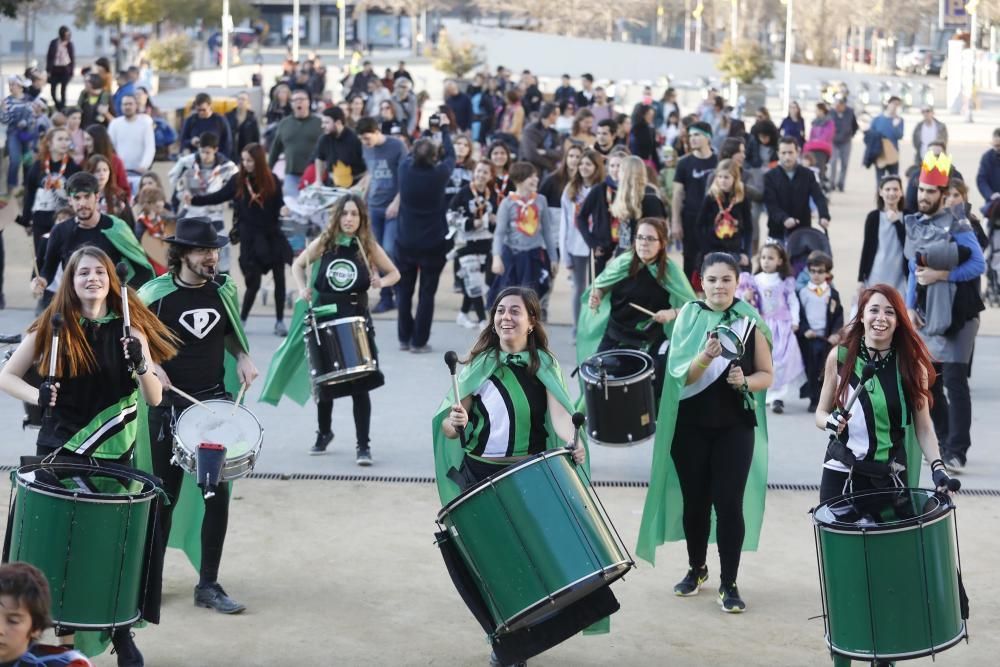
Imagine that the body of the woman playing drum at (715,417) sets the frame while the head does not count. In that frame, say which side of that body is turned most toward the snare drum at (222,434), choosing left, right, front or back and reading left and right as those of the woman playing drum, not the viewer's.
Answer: right

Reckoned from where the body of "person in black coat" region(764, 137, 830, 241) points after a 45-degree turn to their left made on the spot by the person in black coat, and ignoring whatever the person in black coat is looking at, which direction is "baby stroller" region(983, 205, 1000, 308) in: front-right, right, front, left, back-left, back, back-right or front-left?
left

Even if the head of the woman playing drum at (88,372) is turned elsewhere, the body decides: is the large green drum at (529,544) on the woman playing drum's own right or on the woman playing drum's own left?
on the woman playing drum's own left

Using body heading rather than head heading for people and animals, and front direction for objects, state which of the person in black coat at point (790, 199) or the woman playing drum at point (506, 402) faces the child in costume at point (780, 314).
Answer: the person in black coat

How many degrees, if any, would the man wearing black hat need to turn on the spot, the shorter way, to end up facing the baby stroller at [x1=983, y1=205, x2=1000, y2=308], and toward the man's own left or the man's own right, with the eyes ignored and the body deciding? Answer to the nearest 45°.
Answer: approximately 90° to the man's own left

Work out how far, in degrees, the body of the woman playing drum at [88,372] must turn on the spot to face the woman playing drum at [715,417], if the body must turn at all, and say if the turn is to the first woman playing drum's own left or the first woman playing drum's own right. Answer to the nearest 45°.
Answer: approximately 90° to the first woman playing drum's own left

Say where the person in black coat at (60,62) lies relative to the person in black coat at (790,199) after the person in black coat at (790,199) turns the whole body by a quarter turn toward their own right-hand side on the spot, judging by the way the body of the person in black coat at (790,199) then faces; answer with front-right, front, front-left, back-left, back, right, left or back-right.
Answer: front-right

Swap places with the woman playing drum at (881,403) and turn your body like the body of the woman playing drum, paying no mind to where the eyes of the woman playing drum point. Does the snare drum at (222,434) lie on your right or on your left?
on your right

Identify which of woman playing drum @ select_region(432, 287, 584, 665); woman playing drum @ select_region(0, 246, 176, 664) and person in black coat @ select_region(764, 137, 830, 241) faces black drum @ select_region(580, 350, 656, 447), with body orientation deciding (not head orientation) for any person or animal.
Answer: the person in black coat

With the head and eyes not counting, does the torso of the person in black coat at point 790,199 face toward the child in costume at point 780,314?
yes

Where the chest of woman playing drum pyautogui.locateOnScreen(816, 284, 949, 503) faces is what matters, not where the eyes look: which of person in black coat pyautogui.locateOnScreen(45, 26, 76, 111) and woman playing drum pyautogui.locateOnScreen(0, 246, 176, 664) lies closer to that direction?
the woman playing drum
